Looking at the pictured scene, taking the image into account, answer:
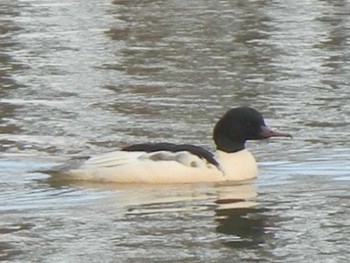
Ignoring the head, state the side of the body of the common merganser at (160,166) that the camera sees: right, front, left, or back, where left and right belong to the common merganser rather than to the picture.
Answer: right
